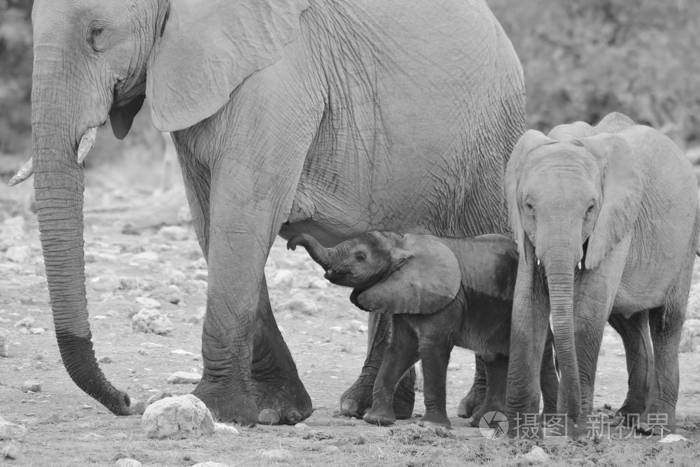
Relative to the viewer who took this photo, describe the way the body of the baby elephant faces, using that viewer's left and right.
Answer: facing to the left of the viewer

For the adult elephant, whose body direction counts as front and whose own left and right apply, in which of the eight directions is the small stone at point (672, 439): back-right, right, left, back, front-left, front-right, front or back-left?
back

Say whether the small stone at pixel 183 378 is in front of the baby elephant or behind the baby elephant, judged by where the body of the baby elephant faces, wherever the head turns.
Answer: in front

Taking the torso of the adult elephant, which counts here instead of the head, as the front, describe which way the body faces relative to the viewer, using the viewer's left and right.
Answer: facing to the left of the viewer

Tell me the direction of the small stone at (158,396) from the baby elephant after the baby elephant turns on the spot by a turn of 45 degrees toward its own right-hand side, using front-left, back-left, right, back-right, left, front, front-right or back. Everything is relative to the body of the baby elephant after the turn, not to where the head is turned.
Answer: front-left

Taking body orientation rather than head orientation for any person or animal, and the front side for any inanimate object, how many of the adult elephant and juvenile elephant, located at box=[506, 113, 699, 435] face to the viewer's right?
0

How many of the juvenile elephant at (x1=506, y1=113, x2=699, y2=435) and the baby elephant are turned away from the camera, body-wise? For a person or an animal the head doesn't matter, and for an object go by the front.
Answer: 0

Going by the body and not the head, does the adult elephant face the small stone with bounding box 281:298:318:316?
no

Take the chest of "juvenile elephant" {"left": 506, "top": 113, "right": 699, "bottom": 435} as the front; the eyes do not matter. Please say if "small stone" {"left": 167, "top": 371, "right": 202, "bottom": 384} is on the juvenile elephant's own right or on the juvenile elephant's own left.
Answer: on the juvenile elephant's own right
